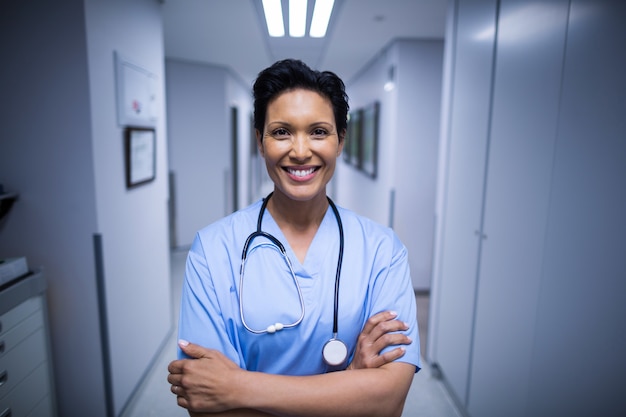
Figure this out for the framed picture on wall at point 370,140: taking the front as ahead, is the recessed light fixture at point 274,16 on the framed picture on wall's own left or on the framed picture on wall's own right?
on the framed picture on wall's own left

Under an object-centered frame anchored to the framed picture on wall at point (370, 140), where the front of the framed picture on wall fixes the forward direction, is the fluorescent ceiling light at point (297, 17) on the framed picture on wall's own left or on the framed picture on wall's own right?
on the framed picture on wall's own left

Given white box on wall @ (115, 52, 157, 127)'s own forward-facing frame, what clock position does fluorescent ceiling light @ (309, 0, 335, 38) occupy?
The fluorescent ceiling light is roughly at 2 o'clock from the white box on wall.

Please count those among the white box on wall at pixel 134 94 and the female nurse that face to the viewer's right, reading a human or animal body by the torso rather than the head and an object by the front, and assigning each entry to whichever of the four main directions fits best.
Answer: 1

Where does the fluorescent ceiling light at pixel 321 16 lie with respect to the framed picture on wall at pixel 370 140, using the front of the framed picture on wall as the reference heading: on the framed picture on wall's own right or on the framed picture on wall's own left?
on the framed picture on wall's own left

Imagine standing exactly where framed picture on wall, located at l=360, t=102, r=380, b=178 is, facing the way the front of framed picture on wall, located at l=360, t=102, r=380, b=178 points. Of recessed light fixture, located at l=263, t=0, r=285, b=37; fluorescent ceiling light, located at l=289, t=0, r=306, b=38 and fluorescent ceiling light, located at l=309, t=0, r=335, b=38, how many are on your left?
3

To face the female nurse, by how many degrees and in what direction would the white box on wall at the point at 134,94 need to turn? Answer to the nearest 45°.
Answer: approximately 90° to its right

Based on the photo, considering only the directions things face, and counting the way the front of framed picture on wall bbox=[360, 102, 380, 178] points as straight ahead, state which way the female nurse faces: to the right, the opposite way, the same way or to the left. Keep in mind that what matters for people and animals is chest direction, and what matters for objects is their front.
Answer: to the left

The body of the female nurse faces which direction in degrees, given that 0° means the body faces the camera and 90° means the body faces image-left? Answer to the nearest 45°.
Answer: approximately 0°

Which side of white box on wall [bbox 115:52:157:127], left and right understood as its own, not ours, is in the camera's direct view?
right

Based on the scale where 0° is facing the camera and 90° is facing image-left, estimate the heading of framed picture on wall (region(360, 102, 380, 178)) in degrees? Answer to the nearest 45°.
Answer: approximately 90°
